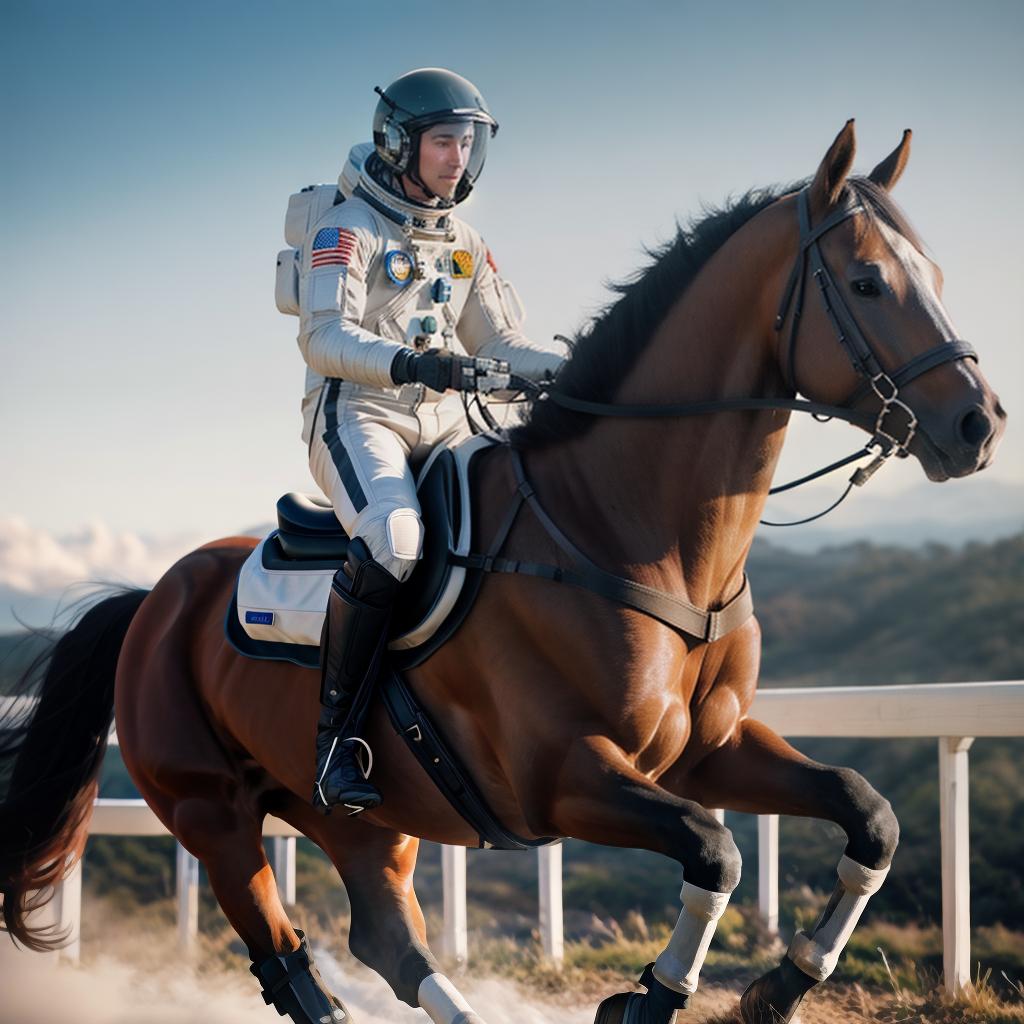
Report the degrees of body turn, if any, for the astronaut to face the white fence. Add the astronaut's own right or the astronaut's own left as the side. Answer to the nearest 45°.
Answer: approximately 90° to the astronaut's own left

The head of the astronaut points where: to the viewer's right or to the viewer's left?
to the viewer's right

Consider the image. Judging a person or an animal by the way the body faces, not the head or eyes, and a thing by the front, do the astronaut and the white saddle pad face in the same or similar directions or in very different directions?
same or similar directions

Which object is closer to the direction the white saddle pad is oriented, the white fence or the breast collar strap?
the breast collar strap

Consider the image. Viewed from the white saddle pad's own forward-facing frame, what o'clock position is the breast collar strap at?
The breast collar strap is roughly at 12 o'clock from the white saddle pad.

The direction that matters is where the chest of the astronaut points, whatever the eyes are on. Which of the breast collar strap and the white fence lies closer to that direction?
the breast collar strap

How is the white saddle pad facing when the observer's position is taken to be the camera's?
facing the viewer and to the right of the viewer

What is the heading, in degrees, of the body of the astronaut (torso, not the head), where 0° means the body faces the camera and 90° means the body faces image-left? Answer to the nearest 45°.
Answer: approximately 315°
